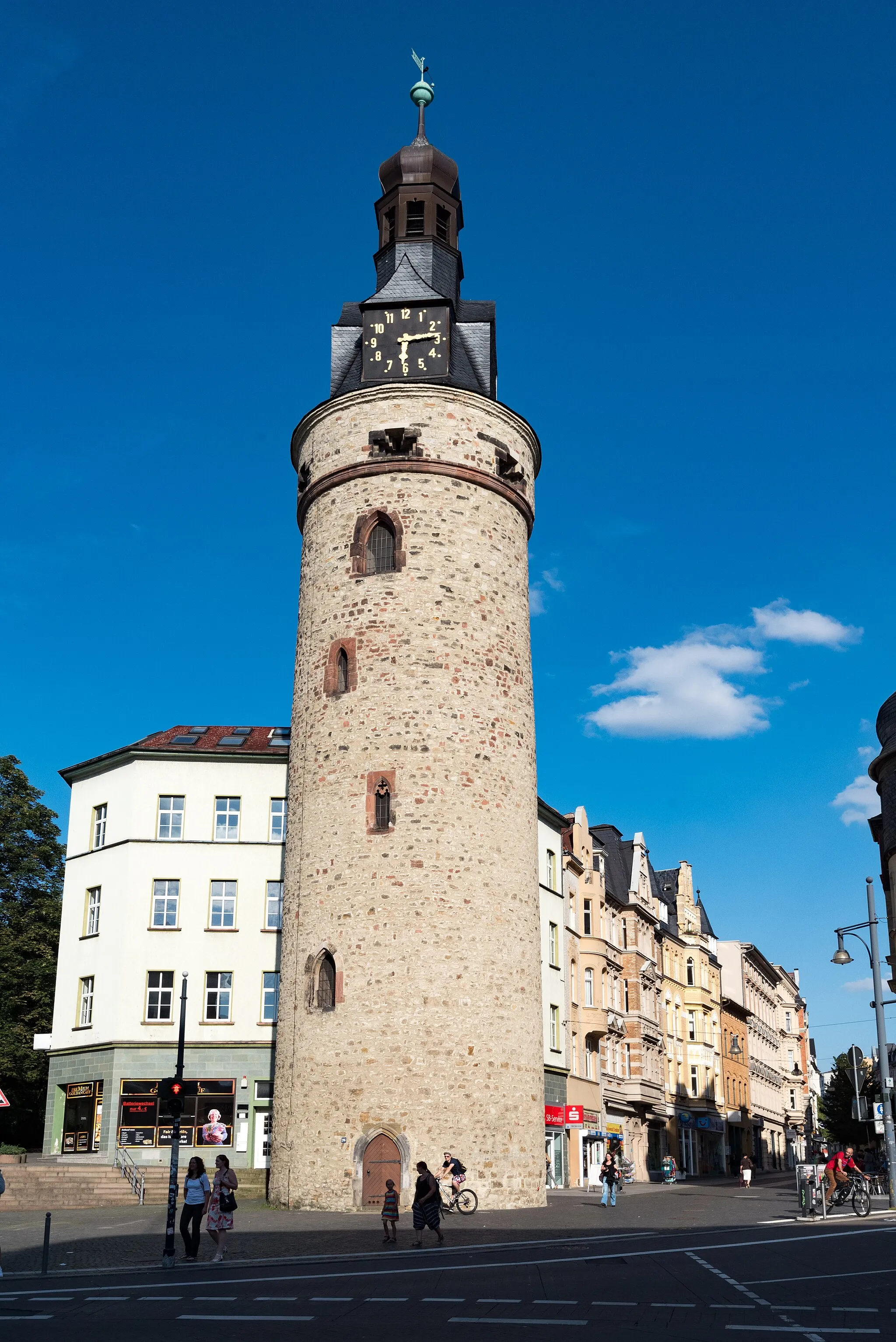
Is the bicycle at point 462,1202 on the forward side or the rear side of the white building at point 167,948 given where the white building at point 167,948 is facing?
on the forward side

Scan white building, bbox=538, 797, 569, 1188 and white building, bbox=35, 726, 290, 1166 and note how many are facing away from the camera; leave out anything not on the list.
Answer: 0

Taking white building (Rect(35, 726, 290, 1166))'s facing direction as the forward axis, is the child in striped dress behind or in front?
in front

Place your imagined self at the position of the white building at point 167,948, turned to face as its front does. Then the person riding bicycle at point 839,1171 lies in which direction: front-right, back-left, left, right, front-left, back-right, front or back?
front-left

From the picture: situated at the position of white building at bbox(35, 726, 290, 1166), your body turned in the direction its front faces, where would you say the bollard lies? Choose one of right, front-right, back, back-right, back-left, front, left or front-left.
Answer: front

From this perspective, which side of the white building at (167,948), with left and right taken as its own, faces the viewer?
front

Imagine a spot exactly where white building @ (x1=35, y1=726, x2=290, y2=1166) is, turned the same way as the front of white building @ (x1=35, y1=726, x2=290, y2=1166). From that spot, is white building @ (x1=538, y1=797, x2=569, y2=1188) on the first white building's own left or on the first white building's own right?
on the first white building's own left

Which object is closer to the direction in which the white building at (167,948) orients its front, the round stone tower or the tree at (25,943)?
the round stone tower

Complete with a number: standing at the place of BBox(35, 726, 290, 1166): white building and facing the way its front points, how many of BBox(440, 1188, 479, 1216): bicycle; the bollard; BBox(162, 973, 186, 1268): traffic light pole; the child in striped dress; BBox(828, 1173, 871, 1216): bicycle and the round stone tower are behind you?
0

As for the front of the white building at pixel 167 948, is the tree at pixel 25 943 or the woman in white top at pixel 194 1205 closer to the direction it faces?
the woman in white top

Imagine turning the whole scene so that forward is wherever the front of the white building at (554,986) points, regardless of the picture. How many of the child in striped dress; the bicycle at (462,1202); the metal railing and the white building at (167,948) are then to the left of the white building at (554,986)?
0

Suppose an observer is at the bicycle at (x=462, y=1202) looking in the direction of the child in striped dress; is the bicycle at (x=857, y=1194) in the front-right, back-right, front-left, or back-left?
back-left
